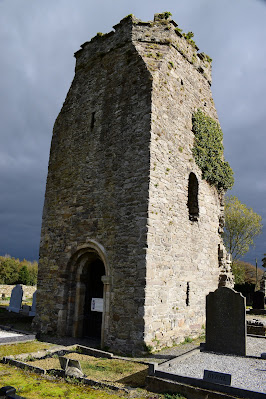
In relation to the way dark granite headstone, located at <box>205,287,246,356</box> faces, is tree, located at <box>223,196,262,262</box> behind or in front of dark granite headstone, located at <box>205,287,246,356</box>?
behind

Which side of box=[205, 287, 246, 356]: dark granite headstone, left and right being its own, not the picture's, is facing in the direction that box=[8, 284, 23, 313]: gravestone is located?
right

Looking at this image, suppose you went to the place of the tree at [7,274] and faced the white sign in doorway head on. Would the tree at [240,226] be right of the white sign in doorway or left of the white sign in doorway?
left

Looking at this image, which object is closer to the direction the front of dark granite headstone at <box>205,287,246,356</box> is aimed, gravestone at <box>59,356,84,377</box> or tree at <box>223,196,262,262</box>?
the gravestone

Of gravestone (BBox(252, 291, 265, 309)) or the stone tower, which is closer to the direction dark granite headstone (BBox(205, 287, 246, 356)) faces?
the stone tower

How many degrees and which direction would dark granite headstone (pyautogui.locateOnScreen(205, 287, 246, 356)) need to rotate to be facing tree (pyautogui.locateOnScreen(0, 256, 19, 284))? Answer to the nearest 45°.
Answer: approximately 90° to its right

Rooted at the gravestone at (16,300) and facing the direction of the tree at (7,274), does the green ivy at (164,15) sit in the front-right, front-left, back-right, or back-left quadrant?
back-right

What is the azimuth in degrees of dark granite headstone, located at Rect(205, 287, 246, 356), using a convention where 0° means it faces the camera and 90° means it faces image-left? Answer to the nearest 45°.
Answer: approximately 45°
